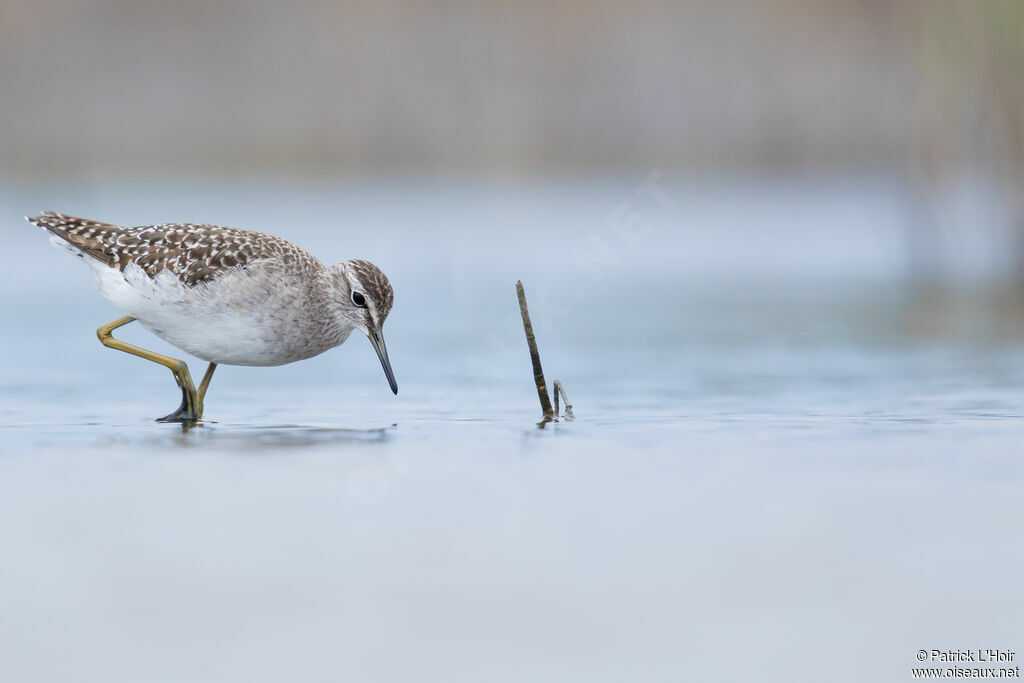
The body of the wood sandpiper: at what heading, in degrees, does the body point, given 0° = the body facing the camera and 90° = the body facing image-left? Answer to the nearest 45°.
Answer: approximately 270°
